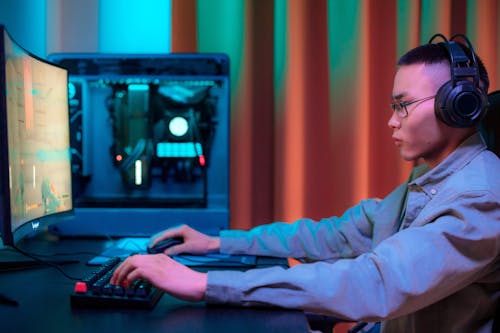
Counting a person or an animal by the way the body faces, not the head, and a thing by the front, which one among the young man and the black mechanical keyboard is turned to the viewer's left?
the young man

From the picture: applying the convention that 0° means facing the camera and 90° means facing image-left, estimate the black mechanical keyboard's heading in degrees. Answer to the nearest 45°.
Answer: approximately 270°

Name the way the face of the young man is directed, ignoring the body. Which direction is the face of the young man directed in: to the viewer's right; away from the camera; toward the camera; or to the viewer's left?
to the viewer's left

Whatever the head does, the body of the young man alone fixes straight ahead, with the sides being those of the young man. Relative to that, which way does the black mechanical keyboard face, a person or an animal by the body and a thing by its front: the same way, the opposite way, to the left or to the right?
the opposite way

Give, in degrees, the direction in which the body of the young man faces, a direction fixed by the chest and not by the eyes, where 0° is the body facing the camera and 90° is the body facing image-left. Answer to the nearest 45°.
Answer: approximately 90°

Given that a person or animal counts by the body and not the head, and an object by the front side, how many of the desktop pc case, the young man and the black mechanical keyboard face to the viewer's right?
1
